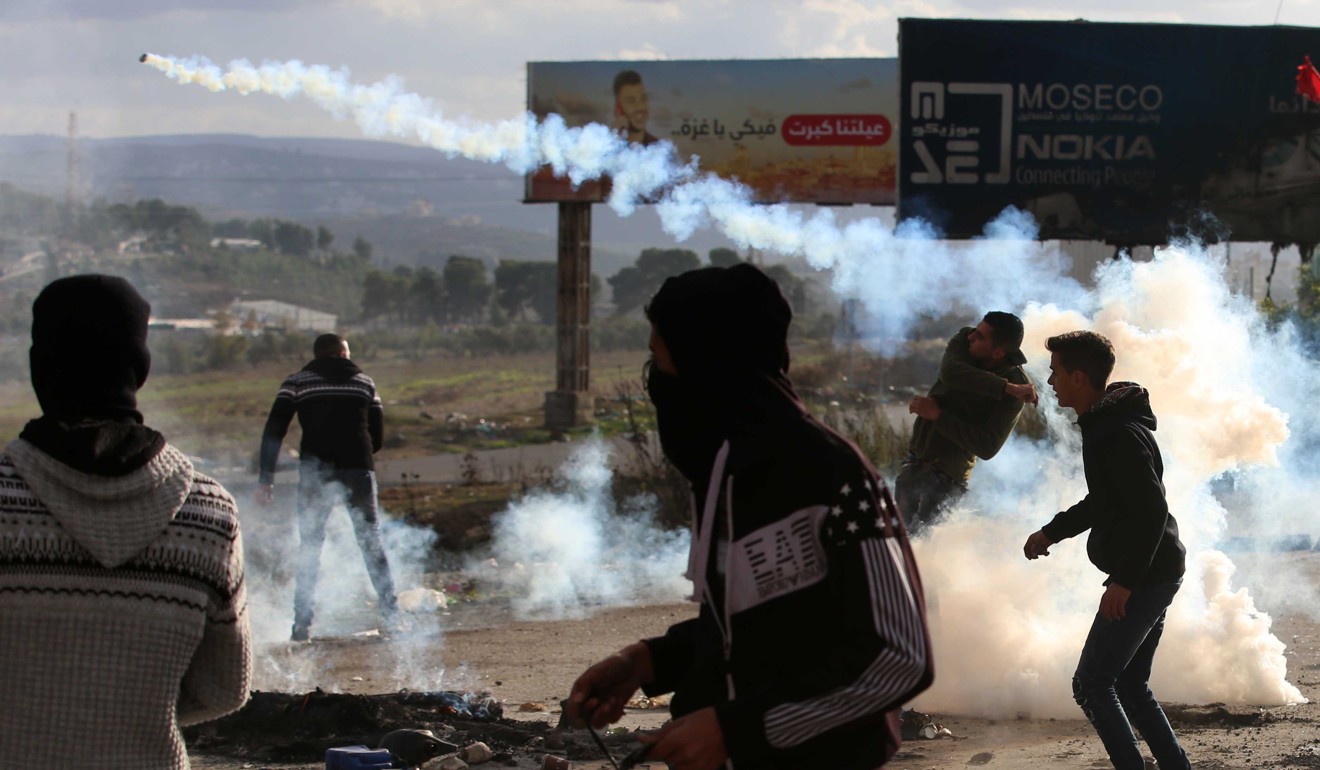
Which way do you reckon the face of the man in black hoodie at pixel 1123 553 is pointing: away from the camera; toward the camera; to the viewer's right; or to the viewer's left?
to the viewer's left

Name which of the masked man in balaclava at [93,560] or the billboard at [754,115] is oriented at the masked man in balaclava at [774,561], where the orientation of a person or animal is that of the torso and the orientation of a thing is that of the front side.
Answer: the billboard

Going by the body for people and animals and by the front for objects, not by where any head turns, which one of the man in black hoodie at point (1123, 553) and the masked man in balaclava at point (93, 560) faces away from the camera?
the masked man in balaclava

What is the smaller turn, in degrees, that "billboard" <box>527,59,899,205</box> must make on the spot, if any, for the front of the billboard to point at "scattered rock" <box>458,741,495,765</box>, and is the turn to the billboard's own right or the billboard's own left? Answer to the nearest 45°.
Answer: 0° — it already faces it

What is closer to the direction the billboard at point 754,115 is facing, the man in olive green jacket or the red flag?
the man in olive green jacket

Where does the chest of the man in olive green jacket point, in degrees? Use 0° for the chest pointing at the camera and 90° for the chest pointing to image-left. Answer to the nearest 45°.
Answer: approximately 45°

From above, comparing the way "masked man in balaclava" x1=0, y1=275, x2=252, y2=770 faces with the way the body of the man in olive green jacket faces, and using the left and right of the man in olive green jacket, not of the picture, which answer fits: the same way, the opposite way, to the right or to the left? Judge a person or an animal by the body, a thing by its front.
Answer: to the right

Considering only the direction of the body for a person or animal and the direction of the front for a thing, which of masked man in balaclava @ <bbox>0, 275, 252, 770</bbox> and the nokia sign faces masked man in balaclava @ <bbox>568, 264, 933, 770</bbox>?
the nokia sign

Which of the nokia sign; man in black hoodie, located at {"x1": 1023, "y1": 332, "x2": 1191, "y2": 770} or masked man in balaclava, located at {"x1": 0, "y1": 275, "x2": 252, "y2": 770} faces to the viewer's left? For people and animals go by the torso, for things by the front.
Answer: the man in black hoodie

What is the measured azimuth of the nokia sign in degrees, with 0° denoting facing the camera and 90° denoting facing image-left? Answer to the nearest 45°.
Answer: approximately 0°

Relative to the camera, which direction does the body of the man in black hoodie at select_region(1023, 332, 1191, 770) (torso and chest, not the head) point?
to the viewer's left

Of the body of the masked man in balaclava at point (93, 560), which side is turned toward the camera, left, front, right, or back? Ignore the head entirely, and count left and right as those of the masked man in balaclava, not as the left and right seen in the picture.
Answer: back

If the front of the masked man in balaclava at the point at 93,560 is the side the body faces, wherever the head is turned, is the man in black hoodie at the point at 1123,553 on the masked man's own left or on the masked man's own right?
on the masked man's own right

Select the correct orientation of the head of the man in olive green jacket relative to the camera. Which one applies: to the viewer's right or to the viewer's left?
to the viewer's left

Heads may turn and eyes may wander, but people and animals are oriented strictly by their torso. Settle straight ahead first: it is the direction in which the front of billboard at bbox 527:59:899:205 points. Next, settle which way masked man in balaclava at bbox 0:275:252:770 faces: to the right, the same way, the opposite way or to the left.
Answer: the opposite way
